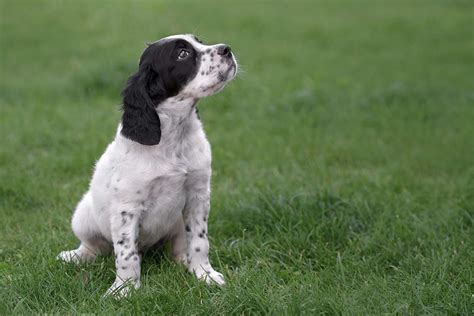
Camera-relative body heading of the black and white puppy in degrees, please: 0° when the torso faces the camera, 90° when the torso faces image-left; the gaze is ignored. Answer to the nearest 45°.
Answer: approximately 315°
